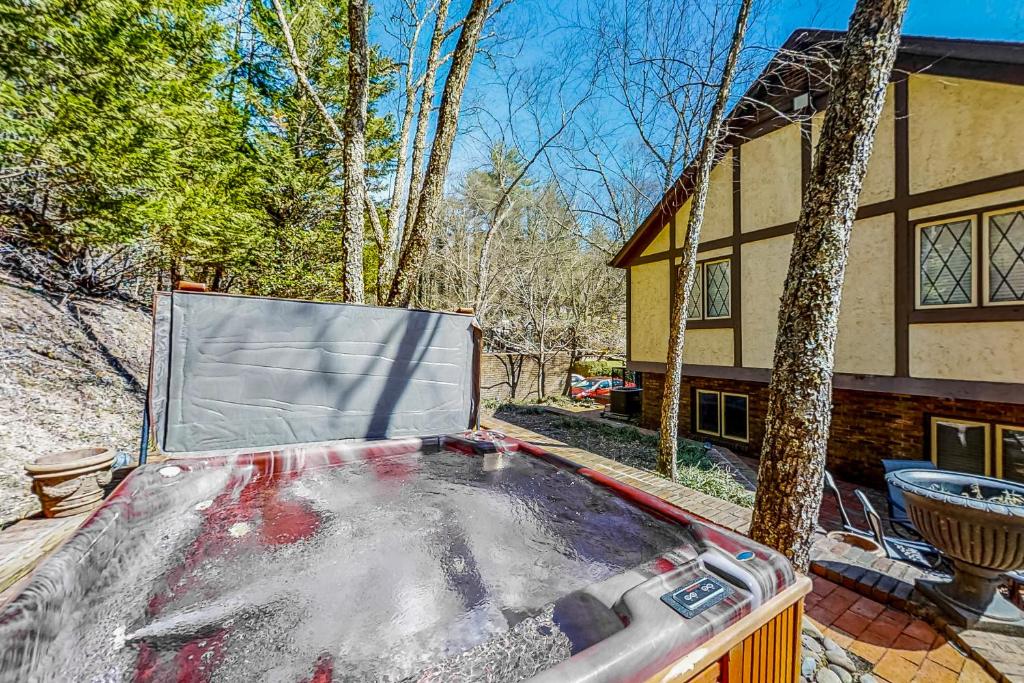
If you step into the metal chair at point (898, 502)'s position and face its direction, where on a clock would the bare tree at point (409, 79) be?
The bare tree is roughly at 4 o'clock from the metal chair.

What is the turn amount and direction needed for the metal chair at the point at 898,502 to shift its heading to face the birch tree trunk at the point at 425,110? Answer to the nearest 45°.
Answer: approximately 135° to its right

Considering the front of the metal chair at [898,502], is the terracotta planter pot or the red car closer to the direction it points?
the terracotta planter pot

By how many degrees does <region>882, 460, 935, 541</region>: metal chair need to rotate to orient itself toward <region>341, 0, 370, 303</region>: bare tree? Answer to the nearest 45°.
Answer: approximately 90° to its right

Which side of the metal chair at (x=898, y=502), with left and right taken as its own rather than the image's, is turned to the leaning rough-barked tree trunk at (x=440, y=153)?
right
